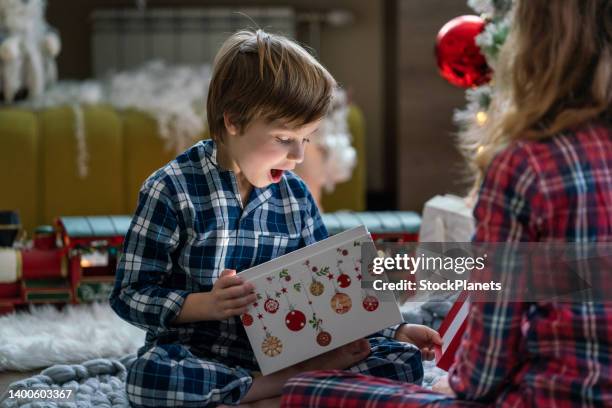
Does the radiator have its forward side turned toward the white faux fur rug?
yes

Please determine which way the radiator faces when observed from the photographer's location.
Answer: facing the viewer

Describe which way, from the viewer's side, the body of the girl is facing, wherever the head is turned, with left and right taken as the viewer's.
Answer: facing away from the viewer and to the left of the viewer

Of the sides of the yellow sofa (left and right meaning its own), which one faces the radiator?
back

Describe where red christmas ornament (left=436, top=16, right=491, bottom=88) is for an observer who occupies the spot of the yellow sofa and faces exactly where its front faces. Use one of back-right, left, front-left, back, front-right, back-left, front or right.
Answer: front-left

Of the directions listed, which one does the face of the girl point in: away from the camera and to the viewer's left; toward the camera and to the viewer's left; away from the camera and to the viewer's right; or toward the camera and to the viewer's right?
away from the camera and to the viewer's left

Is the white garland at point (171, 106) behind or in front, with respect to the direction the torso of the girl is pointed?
in front

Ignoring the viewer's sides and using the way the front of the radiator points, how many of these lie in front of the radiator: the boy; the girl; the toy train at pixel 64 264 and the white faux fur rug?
4

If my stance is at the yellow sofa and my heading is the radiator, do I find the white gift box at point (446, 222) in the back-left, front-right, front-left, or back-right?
back-right

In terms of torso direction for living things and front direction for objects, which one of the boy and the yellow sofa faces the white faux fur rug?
the yellow sofa

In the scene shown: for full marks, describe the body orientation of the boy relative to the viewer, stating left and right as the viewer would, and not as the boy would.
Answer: facing the viewer and to the right of the viewer

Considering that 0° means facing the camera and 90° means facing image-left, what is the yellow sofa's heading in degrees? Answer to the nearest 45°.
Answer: approximately 0°

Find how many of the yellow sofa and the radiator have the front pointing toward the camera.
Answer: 2
